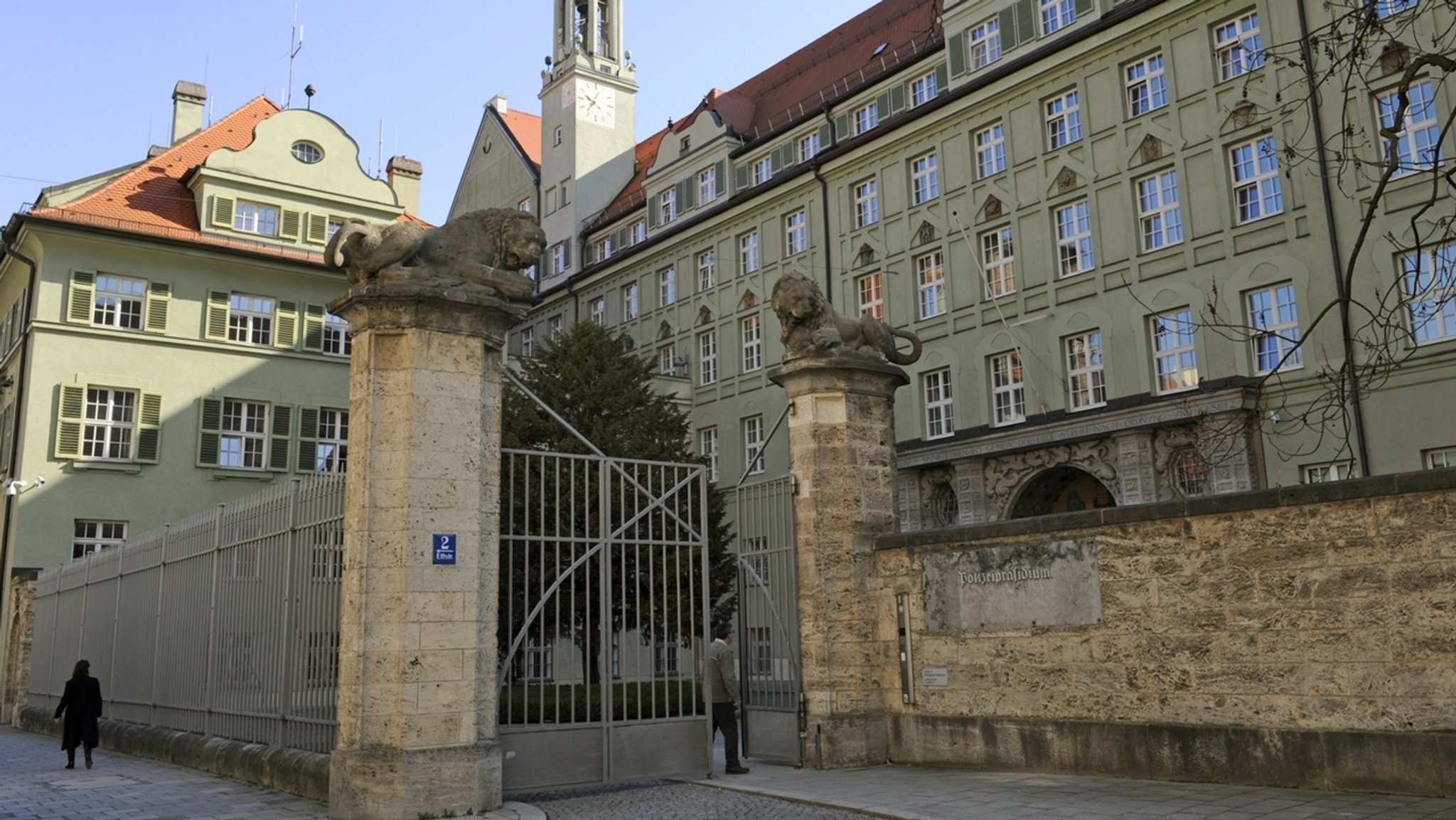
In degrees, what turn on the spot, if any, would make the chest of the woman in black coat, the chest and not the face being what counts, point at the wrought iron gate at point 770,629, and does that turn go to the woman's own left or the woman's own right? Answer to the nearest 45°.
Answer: approximately 135° to the woman's own right

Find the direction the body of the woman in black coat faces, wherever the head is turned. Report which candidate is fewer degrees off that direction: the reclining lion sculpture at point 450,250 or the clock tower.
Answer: the clock tower

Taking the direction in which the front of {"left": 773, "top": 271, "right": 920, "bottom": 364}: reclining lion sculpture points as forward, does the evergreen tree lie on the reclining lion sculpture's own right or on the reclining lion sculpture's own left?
on the reclining lion sculpture's own right

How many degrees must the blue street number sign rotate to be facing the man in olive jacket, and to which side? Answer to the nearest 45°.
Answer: approximately 135° to its left

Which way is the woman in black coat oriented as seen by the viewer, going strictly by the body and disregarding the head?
away from the camera

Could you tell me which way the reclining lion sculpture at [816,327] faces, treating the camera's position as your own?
facing the viewer and to the left of the viewer

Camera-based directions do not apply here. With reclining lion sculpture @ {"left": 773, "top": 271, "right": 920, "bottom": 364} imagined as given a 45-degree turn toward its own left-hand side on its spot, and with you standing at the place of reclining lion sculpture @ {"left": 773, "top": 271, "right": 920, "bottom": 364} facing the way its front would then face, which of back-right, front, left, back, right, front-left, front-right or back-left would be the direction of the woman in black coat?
right

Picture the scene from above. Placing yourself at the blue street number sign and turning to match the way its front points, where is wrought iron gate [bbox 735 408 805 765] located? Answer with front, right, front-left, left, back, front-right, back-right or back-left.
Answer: back-left

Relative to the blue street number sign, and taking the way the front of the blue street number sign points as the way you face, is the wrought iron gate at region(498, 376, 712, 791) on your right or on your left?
on your left

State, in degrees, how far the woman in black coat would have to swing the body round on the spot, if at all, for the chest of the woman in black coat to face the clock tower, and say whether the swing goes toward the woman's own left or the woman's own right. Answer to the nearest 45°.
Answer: approximately 45° to the woman's own right

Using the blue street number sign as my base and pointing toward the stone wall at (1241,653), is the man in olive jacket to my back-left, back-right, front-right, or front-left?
front-left

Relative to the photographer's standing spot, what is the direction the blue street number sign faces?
facing the viewer
